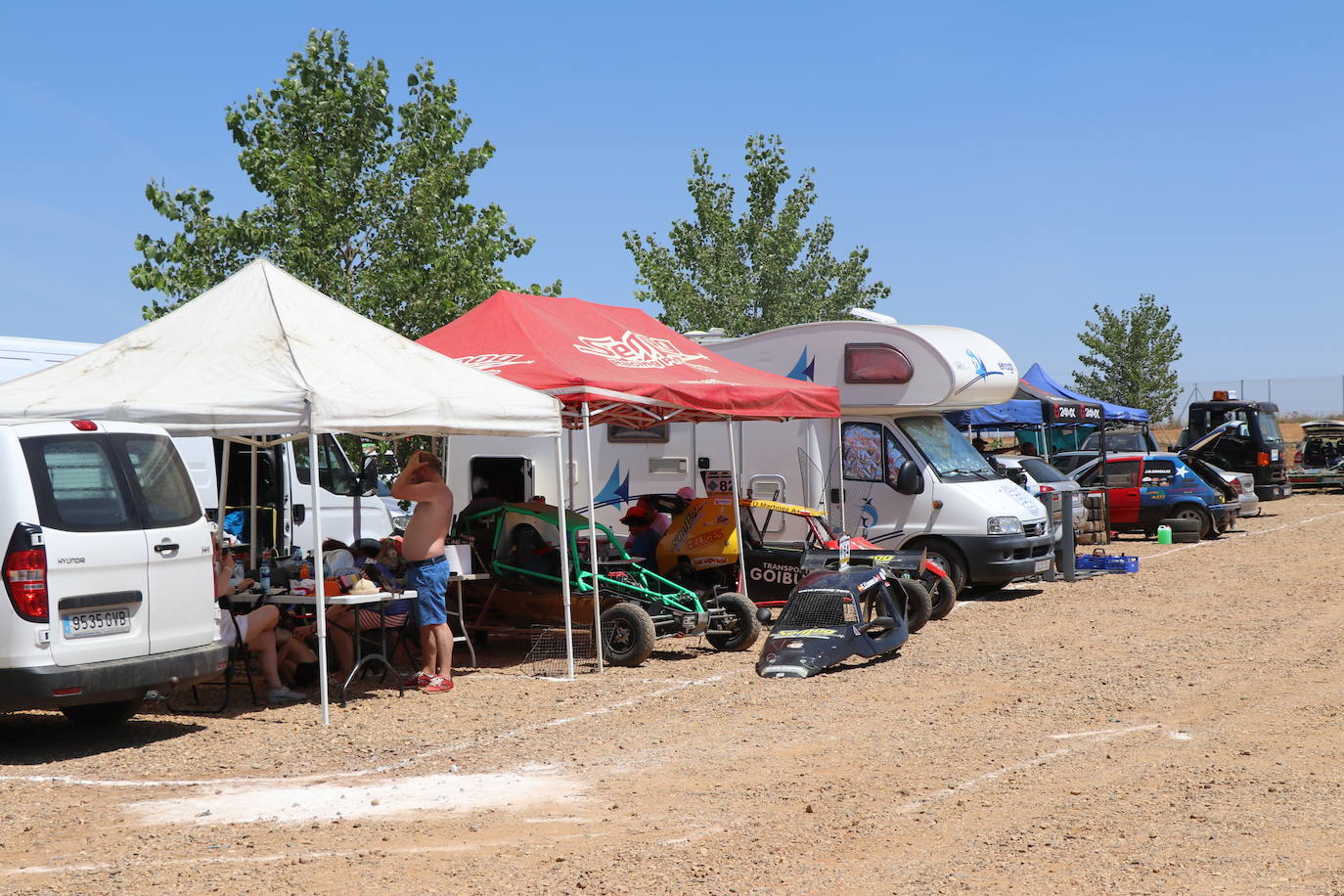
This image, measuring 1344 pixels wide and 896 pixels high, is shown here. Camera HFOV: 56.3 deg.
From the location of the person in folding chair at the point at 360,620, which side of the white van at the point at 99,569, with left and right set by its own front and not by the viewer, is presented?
right

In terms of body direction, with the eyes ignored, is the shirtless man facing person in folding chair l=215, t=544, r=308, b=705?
yes

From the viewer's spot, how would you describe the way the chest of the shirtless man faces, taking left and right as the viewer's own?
facing to the left of the viewer

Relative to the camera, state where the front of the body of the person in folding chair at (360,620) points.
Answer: to the viewer's left

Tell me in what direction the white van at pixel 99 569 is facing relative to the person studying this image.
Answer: facing away from the viewer and to the left of the viewer

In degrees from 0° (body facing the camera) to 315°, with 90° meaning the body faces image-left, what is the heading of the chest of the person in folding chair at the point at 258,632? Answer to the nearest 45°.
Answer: approximately 270°

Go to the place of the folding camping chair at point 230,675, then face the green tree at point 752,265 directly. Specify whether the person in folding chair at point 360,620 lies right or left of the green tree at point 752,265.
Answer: right

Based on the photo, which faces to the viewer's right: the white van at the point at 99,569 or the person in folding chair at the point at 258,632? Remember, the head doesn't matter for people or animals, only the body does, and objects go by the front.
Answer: the person in folding chair

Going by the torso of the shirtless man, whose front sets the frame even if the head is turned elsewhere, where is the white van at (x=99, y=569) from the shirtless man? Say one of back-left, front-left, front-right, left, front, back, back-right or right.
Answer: front-left

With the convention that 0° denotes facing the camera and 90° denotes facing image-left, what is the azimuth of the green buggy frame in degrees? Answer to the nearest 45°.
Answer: approximately 315°

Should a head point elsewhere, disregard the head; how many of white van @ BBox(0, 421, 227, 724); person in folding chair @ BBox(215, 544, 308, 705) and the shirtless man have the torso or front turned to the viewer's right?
1

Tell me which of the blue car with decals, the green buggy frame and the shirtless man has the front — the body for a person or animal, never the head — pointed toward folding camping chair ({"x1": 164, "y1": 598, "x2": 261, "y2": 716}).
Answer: the shirtless man

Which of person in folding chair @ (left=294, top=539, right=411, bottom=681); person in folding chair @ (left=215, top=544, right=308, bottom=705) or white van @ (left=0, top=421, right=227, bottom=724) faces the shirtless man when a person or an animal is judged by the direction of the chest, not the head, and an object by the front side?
person in folding chair @ (left=215, top=544, right=308, bottom=705)
